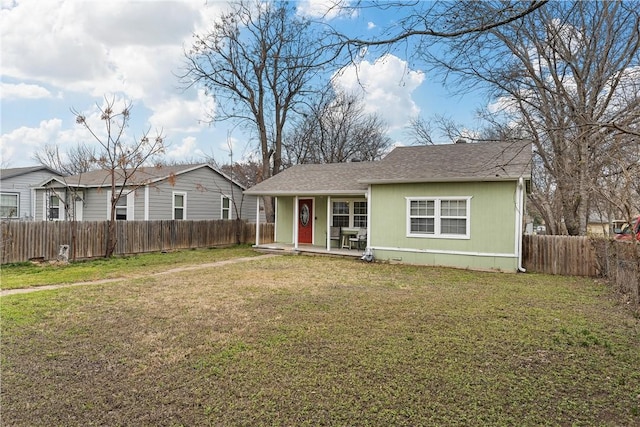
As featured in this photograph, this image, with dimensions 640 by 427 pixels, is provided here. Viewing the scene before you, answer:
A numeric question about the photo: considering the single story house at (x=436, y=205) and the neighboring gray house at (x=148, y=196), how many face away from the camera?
0

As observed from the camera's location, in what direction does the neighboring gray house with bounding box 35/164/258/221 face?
facing the viewer and to the left of the viewer

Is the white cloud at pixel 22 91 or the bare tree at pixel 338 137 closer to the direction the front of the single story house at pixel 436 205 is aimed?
the white cloud

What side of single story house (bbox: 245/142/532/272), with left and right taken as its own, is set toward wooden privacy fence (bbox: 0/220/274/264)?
right

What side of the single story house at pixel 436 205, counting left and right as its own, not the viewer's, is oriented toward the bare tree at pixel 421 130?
back

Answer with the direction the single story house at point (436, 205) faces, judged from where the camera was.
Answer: facing the viewer

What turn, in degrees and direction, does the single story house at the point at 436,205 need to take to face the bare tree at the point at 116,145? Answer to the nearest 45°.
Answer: approximately 90° to its right

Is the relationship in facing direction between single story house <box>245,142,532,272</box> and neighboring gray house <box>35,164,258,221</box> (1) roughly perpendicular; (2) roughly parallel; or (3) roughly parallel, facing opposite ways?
roughly parallel

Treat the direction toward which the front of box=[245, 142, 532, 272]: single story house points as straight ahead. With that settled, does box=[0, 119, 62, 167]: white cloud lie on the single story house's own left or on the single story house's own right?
on the single story house's own right

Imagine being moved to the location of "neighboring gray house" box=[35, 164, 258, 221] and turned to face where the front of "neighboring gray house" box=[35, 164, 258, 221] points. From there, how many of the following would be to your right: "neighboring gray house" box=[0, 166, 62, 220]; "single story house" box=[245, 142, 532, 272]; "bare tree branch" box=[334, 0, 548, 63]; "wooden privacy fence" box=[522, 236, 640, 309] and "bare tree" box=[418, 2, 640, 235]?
1

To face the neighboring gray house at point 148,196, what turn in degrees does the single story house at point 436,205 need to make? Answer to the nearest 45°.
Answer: approximately 90° to its right

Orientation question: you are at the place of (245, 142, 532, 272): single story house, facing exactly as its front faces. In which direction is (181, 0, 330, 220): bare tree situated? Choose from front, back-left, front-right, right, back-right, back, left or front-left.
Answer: back-right
